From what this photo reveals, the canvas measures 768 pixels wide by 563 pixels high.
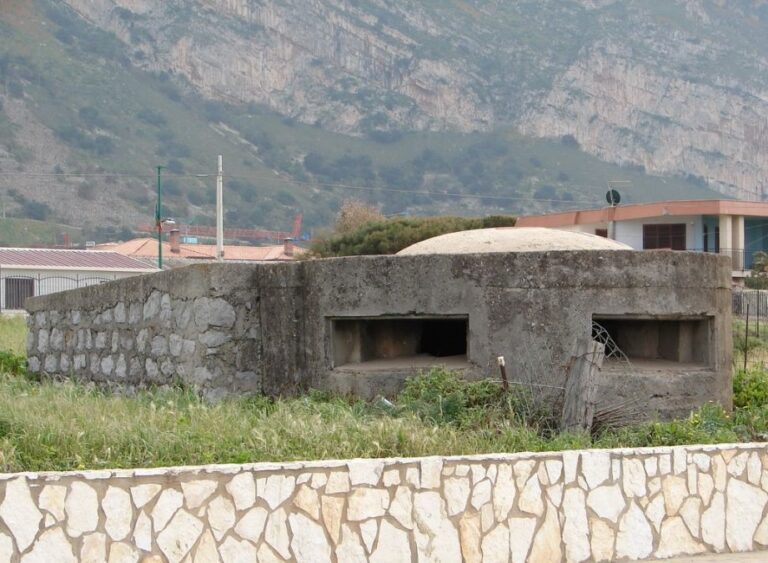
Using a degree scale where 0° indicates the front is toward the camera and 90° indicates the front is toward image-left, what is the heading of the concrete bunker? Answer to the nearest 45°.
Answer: approximately 0°

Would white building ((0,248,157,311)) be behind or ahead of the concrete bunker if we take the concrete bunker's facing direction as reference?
behind

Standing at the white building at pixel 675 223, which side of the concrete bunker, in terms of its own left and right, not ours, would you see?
back

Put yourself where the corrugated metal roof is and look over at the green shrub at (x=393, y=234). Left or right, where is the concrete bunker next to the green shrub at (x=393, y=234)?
right

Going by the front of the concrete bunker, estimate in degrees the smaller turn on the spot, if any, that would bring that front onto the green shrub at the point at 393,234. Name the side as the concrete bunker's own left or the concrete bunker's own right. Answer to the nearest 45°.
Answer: approximately 180°

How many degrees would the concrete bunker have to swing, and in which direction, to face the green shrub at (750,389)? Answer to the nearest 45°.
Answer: approximately 90° to its left
